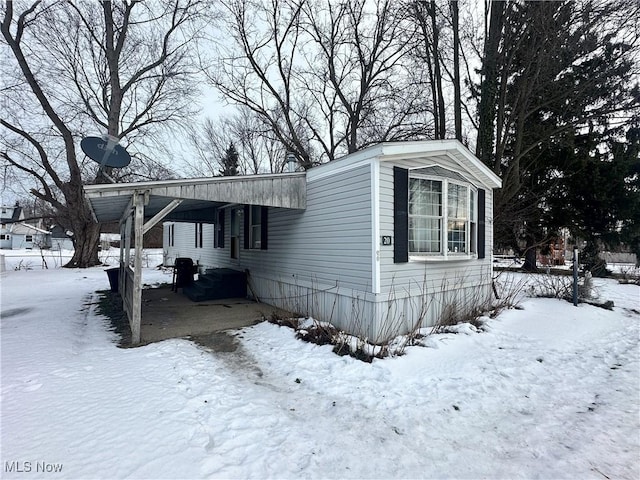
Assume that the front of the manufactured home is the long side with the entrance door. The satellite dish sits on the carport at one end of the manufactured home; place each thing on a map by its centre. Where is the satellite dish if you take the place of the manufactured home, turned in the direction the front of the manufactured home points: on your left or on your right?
on your right

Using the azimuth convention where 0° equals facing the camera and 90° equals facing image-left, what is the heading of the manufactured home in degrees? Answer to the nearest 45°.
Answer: approximately 315°

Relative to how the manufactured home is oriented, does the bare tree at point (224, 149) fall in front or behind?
behind
